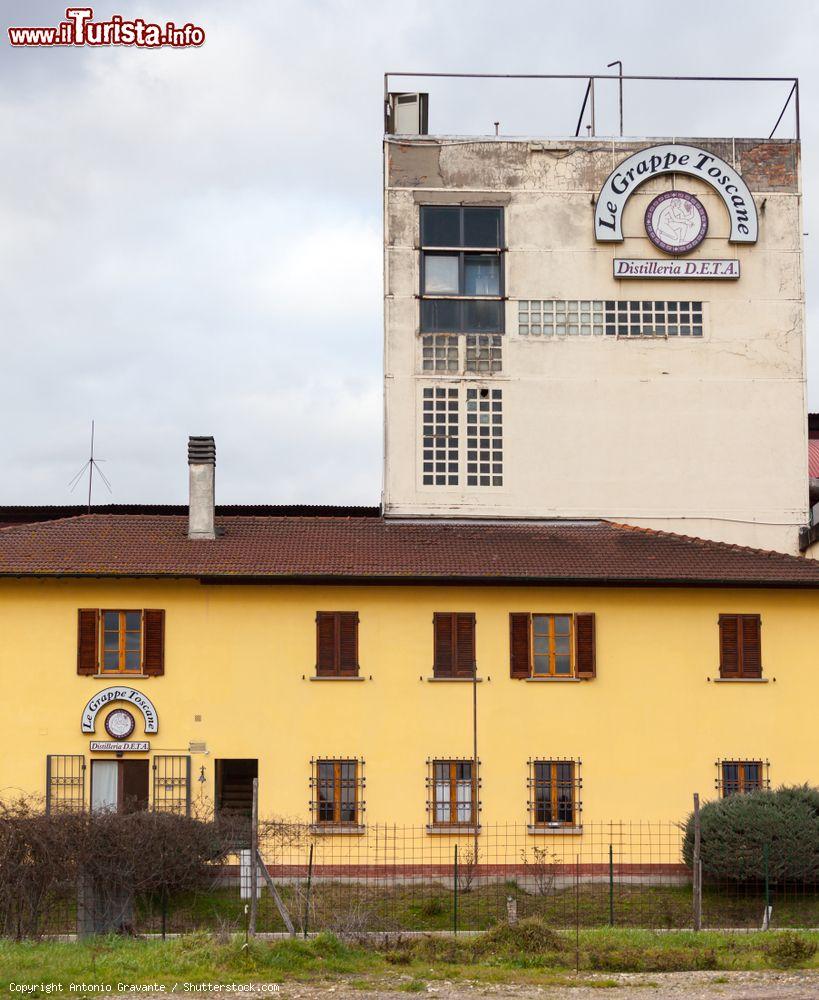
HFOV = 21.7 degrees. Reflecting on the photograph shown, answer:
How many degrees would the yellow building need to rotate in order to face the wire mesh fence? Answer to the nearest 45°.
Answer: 0° — it already faces it

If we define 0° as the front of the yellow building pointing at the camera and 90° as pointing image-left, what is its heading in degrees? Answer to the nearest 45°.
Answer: approximately 0°

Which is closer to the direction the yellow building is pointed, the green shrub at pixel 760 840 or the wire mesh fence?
the wire mesh fence
